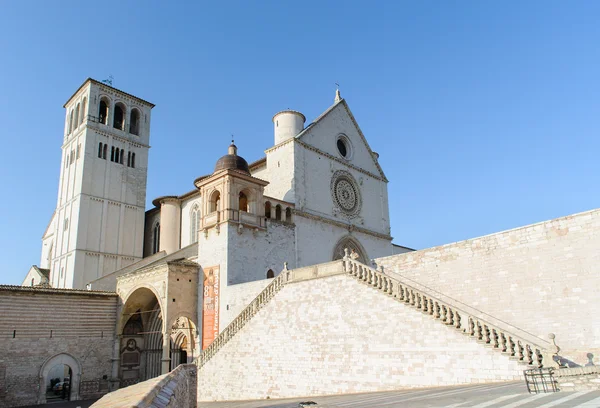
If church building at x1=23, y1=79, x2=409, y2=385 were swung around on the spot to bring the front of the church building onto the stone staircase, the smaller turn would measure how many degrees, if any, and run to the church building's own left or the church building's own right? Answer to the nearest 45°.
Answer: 0° — it already faces it

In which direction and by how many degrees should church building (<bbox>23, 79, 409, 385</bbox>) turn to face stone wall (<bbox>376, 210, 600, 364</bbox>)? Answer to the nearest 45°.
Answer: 0° — it already faces it

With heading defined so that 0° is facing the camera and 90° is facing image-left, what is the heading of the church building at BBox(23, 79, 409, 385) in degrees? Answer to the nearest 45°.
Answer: approximately 315°
